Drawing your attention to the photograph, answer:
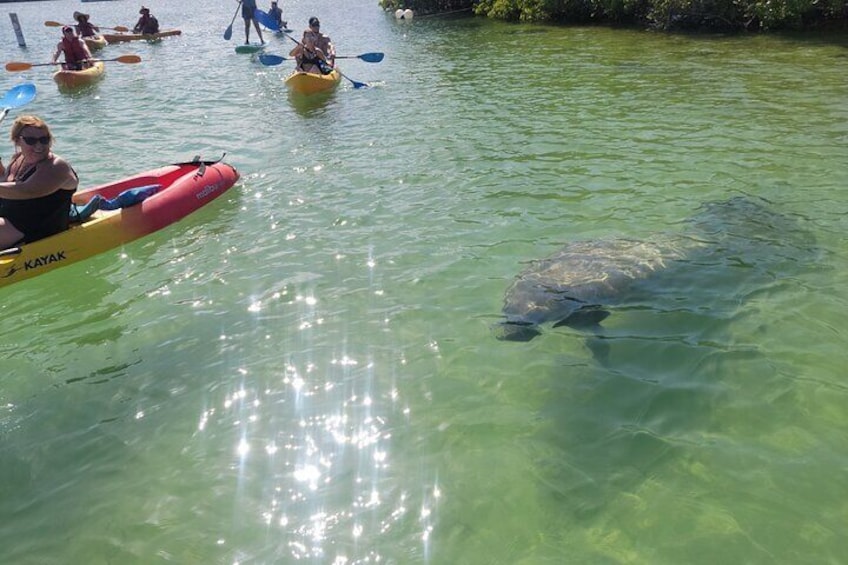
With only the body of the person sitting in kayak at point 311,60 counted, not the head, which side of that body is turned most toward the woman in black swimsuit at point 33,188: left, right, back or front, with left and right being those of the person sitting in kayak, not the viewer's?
front

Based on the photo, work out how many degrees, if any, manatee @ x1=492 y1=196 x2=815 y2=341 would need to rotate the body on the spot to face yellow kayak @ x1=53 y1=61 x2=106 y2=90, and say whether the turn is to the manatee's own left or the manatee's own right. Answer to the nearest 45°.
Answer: approximately 90° to the manatee's own right

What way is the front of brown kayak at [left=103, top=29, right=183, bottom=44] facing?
to the viewer's left

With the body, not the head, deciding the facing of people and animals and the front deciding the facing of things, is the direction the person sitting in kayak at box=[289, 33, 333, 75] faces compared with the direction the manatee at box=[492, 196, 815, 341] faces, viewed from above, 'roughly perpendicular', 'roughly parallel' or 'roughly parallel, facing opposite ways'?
roughly perpendicular

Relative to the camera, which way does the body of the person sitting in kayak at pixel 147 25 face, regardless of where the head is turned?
to the viewer's left

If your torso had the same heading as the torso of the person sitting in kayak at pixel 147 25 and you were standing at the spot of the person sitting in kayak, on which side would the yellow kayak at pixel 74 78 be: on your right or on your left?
on your left

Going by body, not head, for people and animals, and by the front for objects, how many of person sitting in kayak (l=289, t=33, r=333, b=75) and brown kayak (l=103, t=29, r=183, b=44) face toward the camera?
1

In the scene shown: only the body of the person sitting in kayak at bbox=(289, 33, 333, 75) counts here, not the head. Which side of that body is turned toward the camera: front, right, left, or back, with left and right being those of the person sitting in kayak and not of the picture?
front

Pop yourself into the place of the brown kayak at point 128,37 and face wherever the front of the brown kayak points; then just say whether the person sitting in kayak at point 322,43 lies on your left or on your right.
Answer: on your left

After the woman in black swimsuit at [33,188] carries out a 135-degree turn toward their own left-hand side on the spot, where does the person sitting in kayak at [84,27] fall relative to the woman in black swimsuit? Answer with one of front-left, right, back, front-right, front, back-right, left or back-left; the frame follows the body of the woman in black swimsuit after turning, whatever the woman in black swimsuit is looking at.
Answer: left

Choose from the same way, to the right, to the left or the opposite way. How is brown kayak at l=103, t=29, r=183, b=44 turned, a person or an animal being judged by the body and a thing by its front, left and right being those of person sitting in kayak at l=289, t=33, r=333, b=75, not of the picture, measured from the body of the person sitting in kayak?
to the right

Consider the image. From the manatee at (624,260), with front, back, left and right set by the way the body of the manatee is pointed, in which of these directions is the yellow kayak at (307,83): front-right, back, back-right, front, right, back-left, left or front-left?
right
